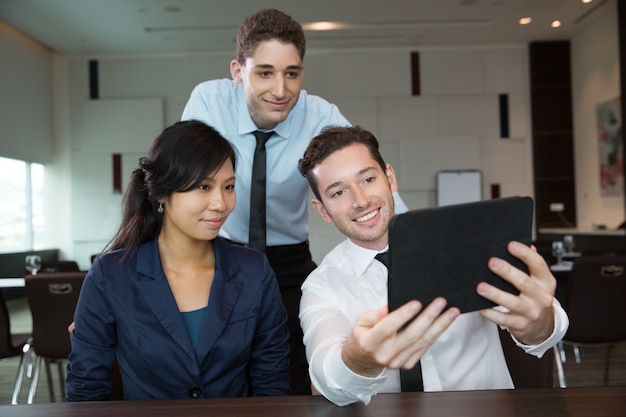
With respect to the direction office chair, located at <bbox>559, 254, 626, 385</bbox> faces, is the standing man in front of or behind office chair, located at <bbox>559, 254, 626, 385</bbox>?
behind

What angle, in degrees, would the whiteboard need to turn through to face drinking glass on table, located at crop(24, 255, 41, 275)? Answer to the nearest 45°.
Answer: approximately 45° to its right

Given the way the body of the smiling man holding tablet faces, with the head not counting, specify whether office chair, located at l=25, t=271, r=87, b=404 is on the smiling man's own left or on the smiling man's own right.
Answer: on the smiling man's own right

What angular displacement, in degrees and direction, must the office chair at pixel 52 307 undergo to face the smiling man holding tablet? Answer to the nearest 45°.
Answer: approximately 180°

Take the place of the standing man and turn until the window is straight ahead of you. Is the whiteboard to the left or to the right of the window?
right

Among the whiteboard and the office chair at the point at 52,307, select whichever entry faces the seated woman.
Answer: the whiteboard

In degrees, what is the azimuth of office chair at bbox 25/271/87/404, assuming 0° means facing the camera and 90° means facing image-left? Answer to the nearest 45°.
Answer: approximately 180°

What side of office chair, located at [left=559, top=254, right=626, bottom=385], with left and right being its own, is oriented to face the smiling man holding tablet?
back

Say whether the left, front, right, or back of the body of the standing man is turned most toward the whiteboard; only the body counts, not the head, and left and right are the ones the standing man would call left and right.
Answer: back

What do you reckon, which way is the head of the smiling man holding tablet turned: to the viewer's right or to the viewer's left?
to the viewer's right
